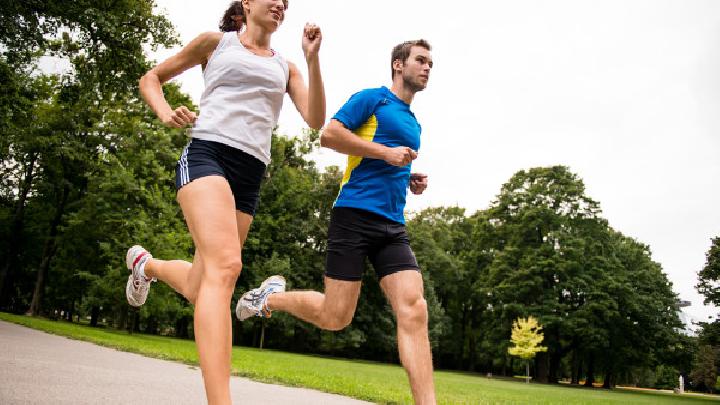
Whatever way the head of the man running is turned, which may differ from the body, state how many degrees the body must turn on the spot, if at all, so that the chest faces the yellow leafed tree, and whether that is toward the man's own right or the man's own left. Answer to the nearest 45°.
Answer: approximately 135° to the man's own left

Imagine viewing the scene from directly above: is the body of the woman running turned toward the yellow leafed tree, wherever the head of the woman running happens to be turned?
no

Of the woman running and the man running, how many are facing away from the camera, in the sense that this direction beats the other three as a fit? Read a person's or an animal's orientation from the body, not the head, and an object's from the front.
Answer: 0

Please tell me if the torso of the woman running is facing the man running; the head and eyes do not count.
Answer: no

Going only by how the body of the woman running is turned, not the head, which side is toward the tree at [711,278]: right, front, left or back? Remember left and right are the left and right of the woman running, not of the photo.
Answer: left

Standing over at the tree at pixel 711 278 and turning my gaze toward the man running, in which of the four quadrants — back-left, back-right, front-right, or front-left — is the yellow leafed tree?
front-right

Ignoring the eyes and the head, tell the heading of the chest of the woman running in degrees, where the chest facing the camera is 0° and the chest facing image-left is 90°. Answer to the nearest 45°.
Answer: approximately 315°

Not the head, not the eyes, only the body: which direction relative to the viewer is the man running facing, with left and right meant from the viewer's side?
facing the viewer and to the right of the viewer

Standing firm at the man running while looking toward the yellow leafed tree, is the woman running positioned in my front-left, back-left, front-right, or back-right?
back-left

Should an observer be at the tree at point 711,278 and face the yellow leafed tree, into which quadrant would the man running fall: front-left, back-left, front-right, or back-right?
front-left

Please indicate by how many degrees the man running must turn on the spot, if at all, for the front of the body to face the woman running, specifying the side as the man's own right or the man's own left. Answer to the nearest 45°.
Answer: approximately 90° to the man's own right

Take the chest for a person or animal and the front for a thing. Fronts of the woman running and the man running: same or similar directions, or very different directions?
same or similar directions
